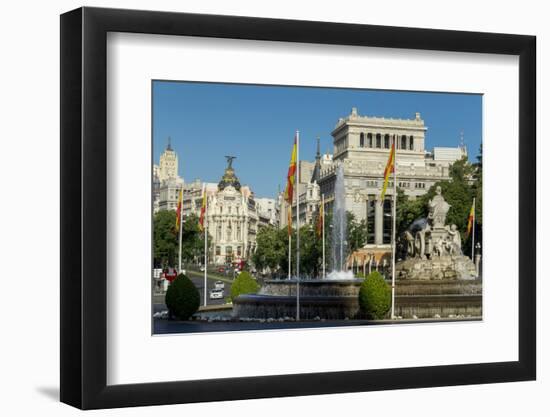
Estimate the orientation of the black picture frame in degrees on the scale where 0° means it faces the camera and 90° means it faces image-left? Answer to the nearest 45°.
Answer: approximately 315°
